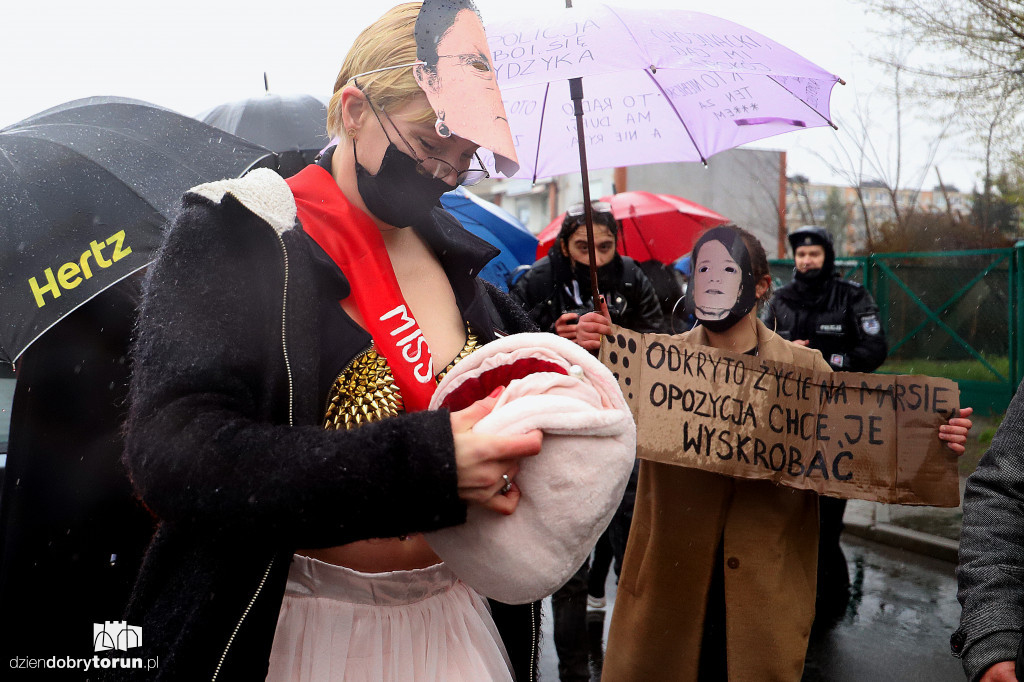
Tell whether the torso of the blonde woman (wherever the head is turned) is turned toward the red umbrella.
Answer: no

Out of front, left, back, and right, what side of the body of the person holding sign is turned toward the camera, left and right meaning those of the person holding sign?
front

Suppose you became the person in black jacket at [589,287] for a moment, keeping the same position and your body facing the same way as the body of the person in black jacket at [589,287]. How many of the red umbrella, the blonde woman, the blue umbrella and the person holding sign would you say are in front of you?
2

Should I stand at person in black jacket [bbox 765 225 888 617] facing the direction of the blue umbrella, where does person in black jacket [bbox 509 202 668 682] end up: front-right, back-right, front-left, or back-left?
front-left

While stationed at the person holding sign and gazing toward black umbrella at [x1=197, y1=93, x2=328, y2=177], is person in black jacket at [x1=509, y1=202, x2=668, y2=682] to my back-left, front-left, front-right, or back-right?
front-right

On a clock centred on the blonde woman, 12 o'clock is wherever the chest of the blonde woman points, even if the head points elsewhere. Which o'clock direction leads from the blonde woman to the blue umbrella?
The blue umbrella is roughly at 8 o'clock from the blonde woman.

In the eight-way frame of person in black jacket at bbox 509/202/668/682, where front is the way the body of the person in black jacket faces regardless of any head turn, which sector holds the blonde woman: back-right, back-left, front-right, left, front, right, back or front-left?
front

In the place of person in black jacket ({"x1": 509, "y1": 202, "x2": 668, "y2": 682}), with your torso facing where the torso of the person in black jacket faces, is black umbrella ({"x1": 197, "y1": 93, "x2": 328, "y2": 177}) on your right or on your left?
on your right

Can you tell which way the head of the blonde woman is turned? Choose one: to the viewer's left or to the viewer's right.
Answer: to the viewer's right

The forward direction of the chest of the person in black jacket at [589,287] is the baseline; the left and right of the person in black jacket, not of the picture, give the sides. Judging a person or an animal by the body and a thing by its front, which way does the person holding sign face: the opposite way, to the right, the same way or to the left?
the same way

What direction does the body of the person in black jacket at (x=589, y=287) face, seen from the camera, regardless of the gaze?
toward the camera

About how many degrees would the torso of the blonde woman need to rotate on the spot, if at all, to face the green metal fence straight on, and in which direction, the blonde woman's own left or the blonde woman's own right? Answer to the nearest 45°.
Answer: approximately 90° to the blonde woman's own left

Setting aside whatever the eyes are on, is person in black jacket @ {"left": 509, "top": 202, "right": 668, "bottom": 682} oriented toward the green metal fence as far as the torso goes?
no

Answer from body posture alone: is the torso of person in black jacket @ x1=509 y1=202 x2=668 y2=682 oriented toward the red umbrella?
no
